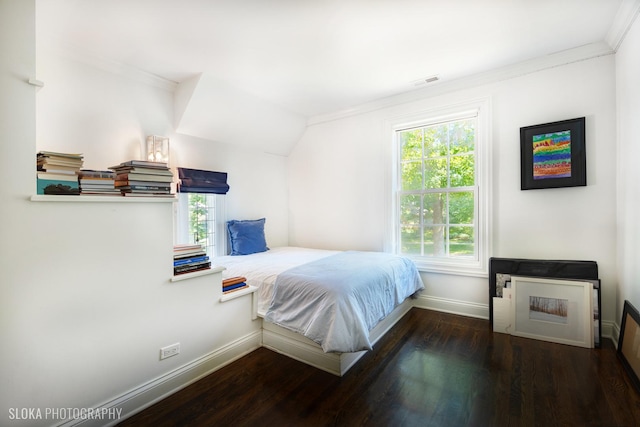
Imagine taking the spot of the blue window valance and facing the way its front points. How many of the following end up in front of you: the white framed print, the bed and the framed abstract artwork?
3

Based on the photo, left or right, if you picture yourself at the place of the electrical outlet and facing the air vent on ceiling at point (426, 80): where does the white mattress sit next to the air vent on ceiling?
left

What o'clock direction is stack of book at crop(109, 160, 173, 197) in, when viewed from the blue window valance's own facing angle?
The stack of book is roughly at 2 o'clock from the blue window valance.

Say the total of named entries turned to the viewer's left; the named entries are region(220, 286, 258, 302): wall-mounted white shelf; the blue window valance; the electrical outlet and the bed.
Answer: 0

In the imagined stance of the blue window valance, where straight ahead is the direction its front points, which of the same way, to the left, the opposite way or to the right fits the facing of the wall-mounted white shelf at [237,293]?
the same way

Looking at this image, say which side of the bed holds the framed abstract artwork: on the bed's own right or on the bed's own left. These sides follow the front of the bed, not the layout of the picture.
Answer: on the bed's own left

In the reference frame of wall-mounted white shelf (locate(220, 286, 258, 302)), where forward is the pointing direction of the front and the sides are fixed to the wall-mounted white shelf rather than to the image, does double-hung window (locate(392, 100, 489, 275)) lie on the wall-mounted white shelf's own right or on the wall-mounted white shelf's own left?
on the wall-mounted white shelf's own left

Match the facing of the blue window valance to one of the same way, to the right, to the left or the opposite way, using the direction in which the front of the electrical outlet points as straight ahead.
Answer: the same way

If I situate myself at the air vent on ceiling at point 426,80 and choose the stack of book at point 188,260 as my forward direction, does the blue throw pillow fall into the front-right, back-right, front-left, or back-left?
front-right

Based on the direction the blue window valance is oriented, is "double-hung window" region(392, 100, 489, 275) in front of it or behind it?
in front

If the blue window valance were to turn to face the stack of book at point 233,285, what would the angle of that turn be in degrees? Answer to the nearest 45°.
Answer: approximately 45° to its right

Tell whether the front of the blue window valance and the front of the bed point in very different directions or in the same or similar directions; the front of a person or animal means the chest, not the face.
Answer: same or similar directions

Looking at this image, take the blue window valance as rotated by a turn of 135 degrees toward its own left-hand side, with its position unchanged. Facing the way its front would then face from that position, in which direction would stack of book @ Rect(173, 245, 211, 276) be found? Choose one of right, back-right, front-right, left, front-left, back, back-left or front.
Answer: back

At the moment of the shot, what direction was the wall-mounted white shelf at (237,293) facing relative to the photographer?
facing the viewer and to the right of the viewer

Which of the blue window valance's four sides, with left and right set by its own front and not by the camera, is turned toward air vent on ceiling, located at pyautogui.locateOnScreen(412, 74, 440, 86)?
front
